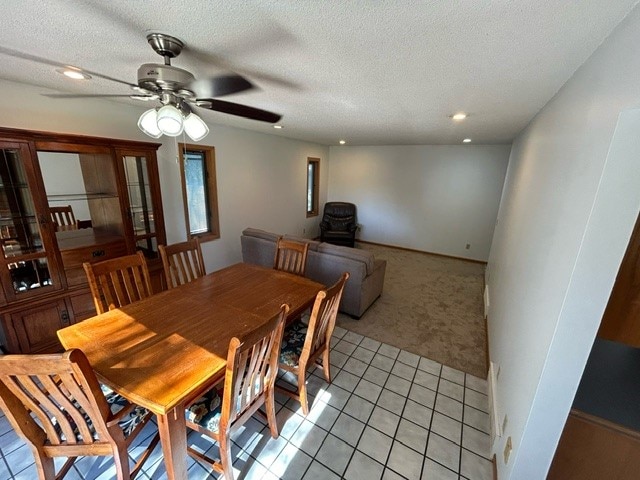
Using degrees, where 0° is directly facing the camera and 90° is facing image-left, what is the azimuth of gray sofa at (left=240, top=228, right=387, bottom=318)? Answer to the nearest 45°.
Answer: approximately 225°

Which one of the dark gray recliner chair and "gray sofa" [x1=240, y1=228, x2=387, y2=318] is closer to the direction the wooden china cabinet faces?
the gray sofa

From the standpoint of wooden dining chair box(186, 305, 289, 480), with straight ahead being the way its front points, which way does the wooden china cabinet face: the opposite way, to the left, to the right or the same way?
the opposite way

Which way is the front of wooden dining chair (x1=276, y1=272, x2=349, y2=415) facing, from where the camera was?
facing away from the viewer and to the left of the viewer

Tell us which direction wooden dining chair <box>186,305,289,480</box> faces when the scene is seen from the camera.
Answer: facing away from the viewer and to the left of the viewer

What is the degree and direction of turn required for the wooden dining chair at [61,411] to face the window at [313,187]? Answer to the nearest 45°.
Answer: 0° — it already faces it

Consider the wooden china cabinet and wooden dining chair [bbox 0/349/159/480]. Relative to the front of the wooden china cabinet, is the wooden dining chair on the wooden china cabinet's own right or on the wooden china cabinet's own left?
on the wooden china cabinet's own right

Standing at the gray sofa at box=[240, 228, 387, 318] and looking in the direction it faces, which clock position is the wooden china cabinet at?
The wooden china cabinet is roughly at 7 o'clock from the gray sofa.

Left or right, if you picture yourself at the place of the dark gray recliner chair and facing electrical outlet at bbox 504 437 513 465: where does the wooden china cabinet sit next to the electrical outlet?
right

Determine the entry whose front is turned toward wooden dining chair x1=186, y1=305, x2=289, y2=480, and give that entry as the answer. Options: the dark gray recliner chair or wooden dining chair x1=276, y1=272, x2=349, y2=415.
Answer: the dark gray recliner chair

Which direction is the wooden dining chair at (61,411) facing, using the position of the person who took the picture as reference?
facing away from the viewer and to the right of the viewer

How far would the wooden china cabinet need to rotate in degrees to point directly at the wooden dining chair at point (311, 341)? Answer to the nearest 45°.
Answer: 0° — it already faces it
